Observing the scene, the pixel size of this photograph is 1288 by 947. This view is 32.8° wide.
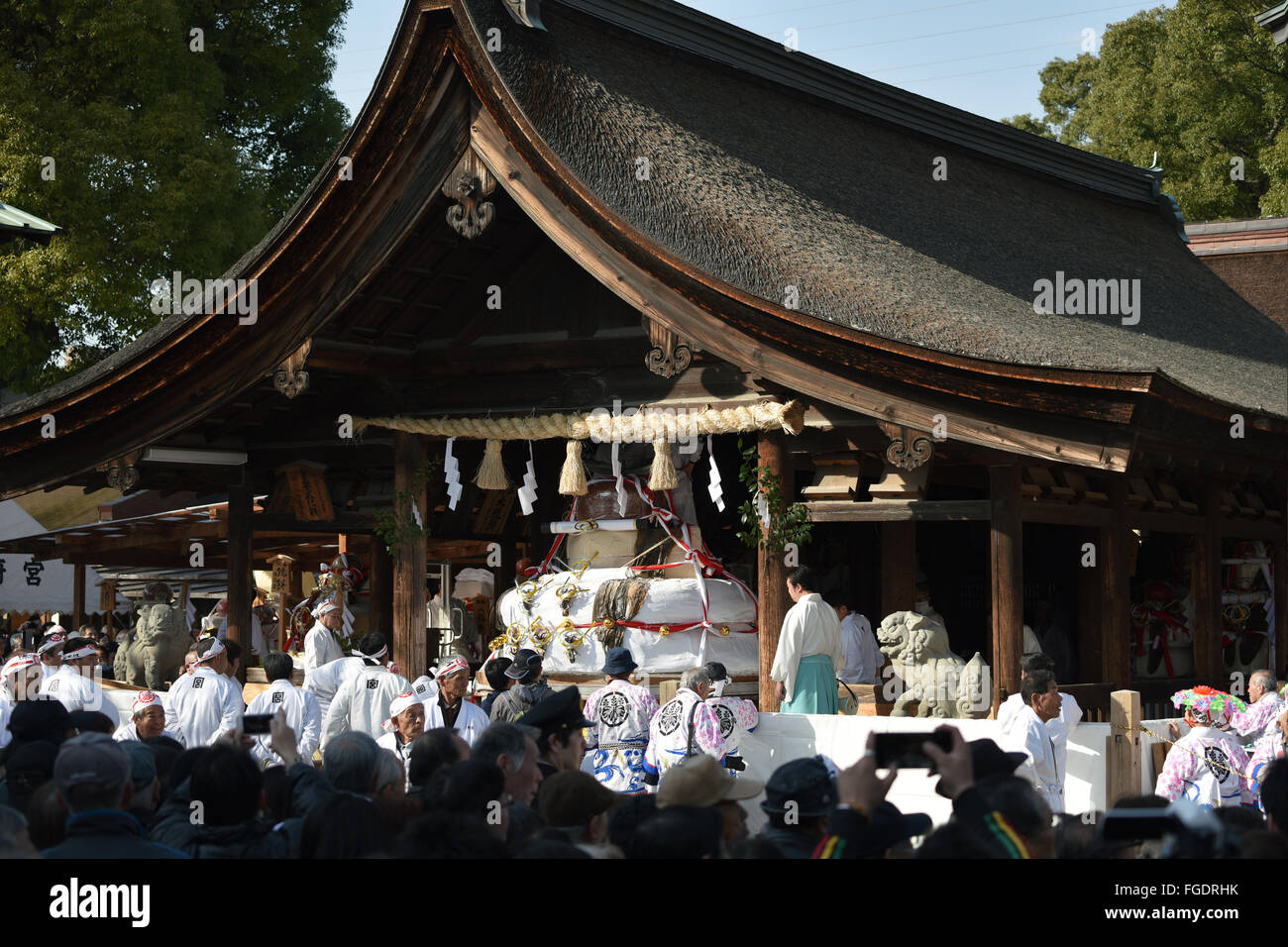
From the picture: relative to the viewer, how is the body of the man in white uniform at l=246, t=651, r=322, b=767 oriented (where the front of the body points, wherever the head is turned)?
away from the camera

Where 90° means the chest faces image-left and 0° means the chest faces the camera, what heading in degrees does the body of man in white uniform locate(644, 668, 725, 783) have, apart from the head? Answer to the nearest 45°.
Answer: approximately 225°

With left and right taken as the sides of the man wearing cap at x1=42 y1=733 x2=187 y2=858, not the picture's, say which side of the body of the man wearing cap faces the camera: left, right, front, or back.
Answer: back

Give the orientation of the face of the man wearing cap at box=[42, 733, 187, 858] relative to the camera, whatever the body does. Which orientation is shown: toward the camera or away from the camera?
away from the camera

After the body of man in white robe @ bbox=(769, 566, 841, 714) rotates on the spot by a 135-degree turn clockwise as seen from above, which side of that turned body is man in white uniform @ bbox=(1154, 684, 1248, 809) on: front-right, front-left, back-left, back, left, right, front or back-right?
front-right

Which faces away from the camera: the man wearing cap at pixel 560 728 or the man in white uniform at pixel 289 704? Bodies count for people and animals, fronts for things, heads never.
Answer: the man in white uniform

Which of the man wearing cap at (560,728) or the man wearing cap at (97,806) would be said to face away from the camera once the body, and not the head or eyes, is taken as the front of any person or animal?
the man wearing cap at (97,806)

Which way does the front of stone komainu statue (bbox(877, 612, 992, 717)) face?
to the viewer's left

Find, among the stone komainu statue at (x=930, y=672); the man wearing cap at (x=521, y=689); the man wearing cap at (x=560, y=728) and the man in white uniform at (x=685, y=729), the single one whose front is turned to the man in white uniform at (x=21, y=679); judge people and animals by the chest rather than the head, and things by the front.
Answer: the stone komainu statue

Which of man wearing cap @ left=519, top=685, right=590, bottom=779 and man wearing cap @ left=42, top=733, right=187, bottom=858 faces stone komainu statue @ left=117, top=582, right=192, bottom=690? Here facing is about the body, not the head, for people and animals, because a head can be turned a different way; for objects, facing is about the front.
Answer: man wearing cap @ left=42, top=733, right=187, bottom=858

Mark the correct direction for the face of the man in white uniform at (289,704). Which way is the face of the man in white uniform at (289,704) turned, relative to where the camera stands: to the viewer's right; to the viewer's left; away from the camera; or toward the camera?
away from the camera

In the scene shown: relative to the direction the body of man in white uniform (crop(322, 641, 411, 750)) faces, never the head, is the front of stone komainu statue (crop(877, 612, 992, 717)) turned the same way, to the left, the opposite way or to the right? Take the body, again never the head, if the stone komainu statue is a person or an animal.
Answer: to the left
